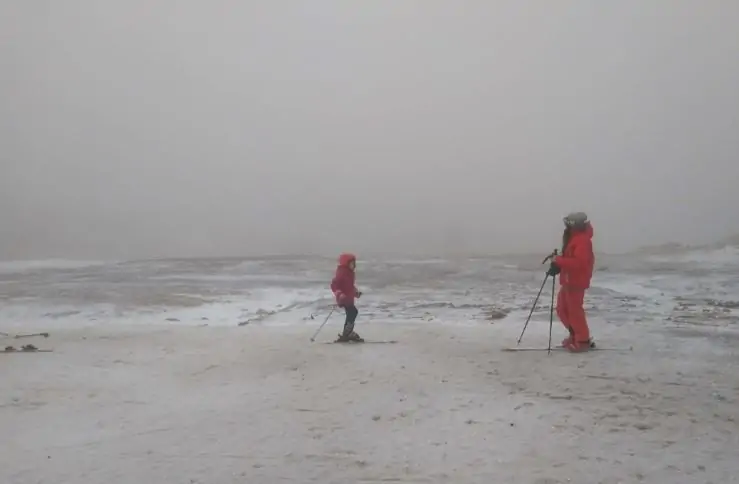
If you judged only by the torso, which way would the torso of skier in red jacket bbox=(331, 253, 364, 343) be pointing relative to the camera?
to the viewer's right

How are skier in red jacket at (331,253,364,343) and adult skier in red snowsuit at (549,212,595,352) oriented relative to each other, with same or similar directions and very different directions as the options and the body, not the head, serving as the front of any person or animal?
very different directions

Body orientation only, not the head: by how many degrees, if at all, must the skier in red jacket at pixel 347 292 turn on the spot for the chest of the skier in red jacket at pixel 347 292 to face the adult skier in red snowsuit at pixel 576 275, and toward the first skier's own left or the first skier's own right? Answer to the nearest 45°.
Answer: approximately 45° to the first skier's own right

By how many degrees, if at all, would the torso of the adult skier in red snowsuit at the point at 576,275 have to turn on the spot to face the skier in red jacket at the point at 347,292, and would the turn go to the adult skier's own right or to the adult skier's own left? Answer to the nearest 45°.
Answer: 0° — they already face them

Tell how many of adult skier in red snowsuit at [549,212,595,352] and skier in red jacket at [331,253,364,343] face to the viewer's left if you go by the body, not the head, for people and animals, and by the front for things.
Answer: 1

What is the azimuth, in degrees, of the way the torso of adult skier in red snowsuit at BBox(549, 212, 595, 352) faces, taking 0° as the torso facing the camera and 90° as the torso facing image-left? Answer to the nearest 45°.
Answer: approximately 90°

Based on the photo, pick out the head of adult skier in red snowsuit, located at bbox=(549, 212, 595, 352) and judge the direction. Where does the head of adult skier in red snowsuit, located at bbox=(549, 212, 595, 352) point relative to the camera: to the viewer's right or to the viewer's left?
to the viewer's left
